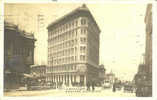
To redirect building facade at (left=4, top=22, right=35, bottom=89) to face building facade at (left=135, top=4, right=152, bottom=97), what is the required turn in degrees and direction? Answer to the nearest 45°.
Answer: approximately 45° to its left
